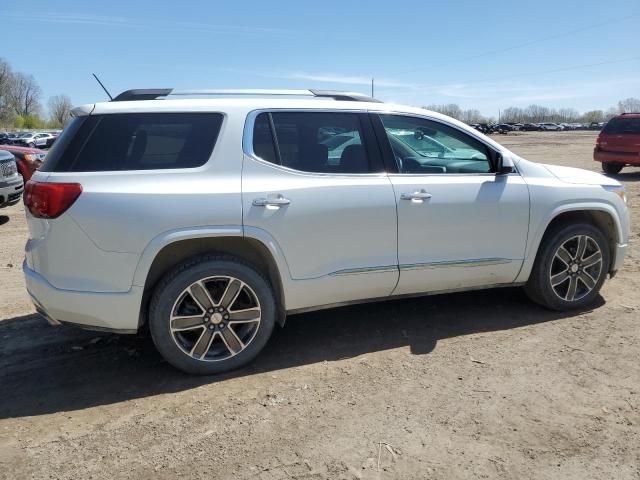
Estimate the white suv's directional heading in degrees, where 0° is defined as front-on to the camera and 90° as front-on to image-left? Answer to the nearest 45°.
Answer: approximately 225°

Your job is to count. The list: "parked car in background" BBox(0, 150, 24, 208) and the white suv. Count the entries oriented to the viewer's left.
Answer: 0

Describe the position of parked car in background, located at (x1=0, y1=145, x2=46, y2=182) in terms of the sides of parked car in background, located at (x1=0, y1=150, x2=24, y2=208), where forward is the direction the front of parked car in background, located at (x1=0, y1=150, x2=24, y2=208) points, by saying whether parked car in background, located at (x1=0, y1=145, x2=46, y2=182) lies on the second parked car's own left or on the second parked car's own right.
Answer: on the second parked car's own left

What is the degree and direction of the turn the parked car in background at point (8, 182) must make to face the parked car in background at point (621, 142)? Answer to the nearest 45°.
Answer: approximately 45° to its left

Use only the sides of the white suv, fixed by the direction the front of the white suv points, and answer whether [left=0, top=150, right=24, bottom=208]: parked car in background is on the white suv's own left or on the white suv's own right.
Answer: on the white suv's own left

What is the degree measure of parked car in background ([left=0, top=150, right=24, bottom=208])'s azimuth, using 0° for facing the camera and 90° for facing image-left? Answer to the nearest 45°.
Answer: approximately 315°

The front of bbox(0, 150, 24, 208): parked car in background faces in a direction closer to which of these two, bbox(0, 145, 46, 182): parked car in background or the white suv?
the white suv

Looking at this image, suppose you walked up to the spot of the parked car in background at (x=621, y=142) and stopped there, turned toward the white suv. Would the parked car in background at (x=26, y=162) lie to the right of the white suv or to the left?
right

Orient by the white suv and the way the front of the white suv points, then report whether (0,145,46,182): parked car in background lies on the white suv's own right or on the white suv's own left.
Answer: on the white suv's own left
